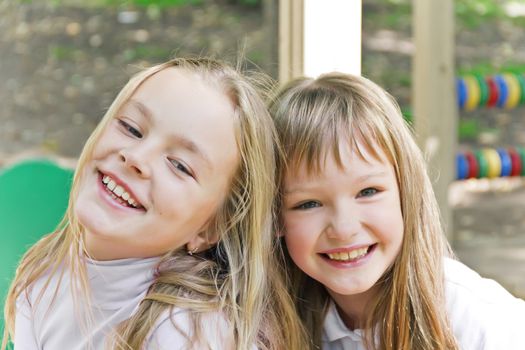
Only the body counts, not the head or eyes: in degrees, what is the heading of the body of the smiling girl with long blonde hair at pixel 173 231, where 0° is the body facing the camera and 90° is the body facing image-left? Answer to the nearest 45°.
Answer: approximately 45°

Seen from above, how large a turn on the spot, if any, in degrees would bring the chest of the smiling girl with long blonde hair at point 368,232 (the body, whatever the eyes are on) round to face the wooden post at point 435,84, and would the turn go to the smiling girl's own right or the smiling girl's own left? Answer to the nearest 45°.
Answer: approximately 180°

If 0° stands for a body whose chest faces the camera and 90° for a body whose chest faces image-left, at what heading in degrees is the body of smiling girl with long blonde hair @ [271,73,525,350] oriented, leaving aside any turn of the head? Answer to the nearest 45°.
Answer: approximately 0°

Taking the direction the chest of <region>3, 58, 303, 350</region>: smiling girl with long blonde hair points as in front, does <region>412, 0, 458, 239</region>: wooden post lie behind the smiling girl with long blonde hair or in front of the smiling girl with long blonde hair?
behind

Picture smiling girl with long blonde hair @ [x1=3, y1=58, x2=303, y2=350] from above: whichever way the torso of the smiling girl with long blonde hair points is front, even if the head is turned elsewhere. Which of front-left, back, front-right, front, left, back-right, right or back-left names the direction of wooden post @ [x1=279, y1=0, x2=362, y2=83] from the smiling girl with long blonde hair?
back

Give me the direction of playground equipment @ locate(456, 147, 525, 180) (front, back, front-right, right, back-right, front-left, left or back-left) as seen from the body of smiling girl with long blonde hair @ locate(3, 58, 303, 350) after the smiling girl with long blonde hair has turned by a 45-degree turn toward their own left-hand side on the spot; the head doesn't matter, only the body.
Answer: back-left

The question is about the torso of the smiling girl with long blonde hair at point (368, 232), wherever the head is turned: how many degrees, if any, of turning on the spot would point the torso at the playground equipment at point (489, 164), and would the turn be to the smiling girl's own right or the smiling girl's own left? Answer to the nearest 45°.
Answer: approximately 180°
